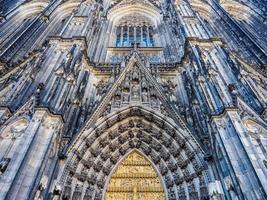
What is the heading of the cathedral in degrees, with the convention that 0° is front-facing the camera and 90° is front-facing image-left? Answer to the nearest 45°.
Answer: approximately 0°
